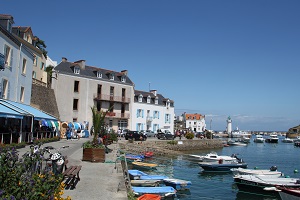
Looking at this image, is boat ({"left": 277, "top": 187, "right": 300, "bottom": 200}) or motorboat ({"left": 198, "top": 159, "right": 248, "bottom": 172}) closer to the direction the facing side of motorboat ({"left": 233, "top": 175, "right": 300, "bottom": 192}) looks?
the motorboat

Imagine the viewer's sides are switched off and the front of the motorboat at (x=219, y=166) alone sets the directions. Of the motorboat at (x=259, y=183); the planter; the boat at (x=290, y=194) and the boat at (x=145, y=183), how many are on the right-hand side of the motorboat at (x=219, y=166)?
0

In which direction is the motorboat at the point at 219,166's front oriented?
to the viewer's left

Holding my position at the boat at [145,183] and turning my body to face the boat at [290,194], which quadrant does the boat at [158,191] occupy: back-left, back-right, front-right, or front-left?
front-right

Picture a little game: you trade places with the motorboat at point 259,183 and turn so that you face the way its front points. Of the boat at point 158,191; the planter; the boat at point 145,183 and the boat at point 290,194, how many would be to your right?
0

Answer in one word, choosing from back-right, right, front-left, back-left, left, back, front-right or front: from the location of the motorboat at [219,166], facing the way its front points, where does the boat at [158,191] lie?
left

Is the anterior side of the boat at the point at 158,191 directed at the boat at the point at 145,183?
no

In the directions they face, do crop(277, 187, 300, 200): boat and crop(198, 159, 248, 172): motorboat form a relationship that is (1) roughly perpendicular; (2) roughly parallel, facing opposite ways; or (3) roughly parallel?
roughly parallel

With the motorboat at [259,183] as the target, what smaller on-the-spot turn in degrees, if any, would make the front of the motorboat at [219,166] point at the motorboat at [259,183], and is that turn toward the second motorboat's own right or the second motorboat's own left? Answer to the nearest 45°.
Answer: approximately 90° to the second motorboat's own left

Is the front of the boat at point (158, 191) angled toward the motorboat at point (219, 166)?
no

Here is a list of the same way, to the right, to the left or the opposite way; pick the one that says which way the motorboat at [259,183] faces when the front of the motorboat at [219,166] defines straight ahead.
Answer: the same way

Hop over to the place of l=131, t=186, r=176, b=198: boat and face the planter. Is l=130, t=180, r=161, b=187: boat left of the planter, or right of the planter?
right

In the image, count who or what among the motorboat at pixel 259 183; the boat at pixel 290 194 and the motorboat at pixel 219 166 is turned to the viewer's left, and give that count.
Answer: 3

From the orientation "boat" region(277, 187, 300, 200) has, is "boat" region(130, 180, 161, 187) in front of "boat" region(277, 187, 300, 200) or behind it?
in front

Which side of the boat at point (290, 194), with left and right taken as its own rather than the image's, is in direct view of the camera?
left

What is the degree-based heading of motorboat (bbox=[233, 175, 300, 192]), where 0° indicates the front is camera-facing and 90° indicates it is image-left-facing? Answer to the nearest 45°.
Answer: approximately 90°
